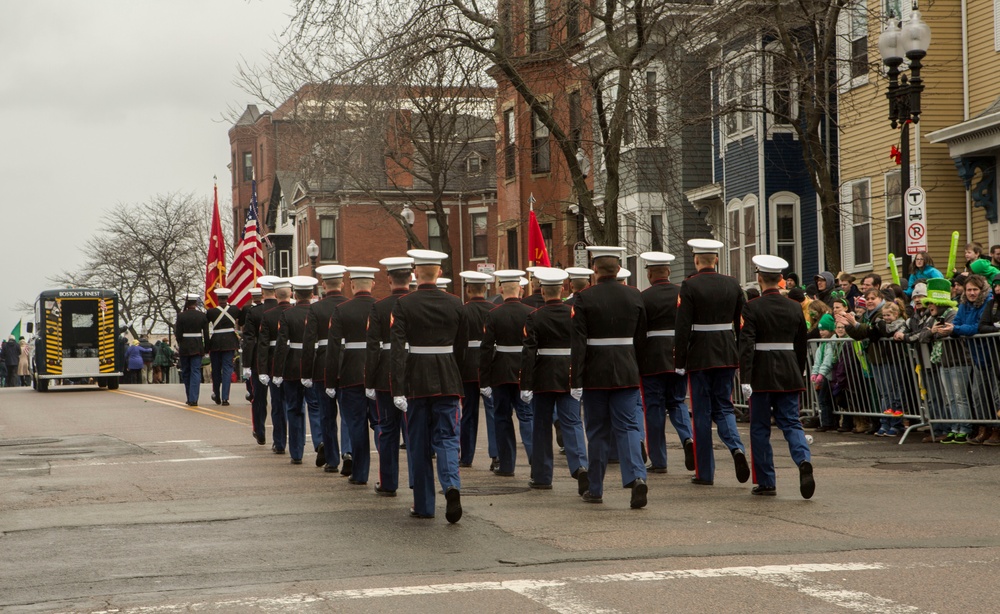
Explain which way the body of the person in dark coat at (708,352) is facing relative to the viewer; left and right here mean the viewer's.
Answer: facing away from the viewer

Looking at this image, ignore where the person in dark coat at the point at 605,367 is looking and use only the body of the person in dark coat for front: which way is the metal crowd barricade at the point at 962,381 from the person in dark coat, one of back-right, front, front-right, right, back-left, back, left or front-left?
front-right

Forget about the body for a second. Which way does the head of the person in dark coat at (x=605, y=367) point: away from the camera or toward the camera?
away from the camera

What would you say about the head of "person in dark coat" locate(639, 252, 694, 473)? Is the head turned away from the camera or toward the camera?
away from the camera

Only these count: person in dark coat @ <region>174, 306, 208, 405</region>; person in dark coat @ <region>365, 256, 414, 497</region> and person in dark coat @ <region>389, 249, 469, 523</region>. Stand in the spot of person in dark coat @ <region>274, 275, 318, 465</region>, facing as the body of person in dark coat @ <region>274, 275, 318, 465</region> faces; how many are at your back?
2

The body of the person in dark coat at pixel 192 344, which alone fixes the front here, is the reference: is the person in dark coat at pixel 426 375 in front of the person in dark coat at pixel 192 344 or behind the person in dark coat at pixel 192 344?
behind

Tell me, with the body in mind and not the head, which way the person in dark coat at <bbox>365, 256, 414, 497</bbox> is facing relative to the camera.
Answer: away from the camera

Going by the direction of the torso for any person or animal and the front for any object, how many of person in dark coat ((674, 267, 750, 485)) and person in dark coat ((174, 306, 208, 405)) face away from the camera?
2

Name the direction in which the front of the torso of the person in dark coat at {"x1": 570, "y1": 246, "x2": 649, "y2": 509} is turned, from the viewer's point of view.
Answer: away from the camera

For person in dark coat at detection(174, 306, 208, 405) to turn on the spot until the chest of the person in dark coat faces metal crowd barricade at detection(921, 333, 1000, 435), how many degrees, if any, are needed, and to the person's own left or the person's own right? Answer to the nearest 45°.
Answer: approximately 135° to the person's own right

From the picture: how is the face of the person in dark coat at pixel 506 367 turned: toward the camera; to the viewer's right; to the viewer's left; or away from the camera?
away from the camera

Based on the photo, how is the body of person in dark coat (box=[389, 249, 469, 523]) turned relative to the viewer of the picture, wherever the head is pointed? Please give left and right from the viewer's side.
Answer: facing away from the viewer

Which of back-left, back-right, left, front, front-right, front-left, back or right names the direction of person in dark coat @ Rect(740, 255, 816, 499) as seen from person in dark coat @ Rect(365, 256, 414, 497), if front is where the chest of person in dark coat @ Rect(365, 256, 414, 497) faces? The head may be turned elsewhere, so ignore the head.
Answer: right

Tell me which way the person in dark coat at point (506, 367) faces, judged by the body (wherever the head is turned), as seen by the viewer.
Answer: away from the camera

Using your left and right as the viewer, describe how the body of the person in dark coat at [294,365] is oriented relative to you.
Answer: facing away from the viewer

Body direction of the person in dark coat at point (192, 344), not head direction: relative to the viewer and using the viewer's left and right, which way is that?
facing away from the viewer
